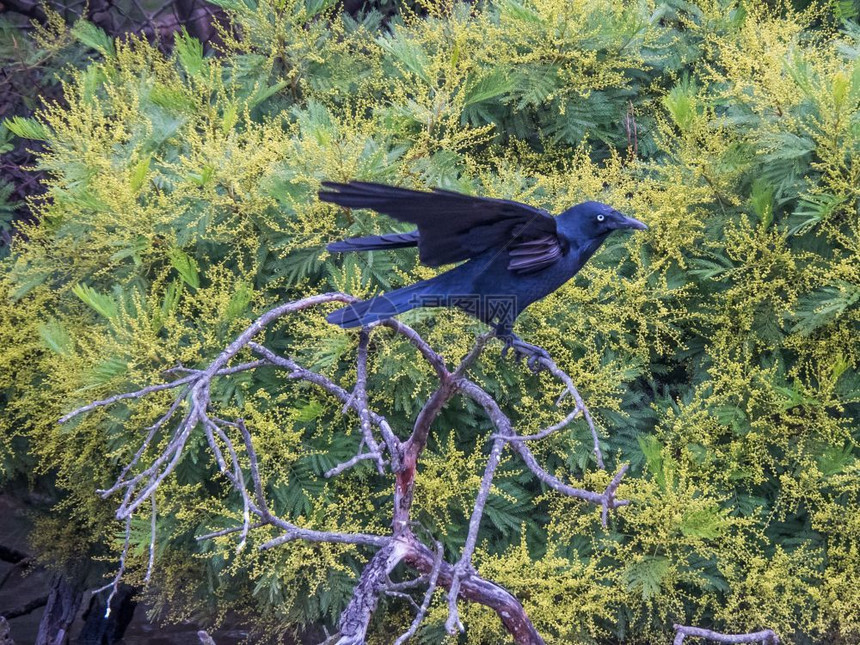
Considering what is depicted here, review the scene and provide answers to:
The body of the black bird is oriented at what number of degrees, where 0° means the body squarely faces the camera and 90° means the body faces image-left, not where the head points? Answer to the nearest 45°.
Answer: approximately 270°

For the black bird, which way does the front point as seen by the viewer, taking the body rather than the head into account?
to the viewer's right
